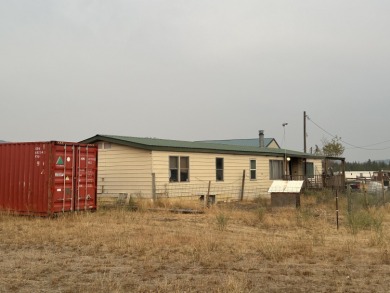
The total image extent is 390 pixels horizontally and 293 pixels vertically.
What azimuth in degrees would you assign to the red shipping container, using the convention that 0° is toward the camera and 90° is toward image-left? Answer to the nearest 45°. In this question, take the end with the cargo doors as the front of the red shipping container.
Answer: approximately 315°

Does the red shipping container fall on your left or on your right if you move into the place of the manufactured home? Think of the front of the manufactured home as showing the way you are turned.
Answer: on your right

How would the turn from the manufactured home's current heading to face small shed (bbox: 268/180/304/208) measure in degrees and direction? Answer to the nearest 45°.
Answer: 0° — it already faces it

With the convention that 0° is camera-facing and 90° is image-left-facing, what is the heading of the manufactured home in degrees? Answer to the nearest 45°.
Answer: approximately 315°

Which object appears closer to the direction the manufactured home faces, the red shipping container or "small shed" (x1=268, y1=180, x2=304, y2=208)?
the small shed

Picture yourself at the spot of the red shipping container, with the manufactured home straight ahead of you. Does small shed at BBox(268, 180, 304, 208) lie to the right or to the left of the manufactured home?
right

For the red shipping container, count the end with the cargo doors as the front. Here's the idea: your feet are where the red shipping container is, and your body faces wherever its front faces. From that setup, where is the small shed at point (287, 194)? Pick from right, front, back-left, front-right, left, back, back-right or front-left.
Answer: front-left
